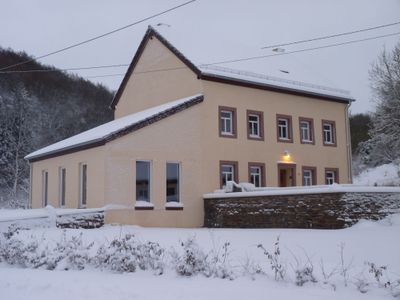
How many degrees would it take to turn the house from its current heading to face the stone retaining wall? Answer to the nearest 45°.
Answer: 0° — it already faces it

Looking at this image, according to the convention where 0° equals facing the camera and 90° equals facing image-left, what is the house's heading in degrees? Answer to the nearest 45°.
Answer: approximately 315°

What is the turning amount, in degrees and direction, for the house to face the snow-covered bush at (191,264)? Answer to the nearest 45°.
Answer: approximately 45° to its right

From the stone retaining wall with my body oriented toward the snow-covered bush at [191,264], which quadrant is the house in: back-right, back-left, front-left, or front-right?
back-right
